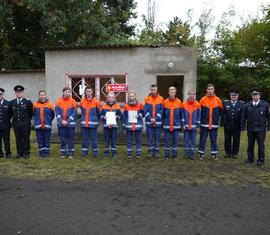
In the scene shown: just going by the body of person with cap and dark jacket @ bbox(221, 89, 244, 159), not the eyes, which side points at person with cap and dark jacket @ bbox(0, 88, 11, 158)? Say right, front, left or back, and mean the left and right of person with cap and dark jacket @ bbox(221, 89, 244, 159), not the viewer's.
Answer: right

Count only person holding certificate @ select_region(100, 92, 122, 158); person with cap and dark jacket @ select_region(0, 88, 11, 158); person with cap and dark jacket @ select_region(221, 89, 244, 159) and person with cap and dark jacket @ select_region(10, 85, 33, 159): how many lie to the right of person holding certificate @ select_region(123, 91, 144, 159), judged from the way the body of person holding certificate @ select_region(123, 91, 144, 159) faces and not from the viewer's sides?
3

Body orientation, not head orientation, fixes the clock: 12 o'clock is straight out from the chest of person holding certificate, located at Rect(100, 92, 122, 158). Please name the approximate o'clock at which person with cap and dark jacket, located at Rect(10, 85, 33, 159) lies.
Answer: The person with cap and dark jacket is roughly at 3 o'clock from the person holding certificate.

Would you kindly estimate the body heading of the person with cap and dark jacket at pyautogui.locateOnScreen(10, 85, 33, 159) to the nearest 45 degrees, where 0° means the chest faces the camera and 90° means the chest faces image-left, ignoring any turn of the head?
approximately 0°

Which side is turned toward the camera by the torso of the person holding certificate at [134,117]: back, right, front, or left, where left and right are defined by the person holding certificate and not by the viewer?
front

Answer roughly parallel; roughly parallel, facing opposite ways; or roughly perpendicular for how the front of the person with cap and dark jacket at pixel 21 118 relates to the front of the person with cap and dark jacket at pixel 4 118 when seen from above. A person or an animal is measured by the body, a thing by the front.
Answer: roughly parallel

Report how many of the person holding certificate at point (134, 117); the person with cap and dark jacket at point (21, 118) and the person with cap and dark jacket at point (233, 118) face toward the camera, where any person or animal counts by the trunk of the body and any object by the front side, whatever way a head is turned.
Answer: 3

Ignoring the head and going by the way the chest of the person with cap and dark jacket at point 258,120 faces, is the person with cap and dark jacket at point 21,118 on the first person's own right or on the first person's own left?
on the first person's own right

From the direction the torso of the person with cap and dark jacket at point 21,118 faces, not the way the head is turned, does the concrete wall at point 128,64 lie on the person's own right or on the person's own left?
on the person's own left

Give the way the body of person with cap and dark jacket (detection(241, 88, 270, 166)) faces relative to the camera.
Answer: toward the camera

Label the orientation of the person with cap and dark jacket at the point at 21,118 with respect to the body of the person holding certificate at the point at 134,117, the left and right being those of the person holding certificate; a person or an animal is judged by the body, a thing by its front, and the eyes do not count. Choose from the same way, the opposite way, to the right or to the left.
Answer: the same way

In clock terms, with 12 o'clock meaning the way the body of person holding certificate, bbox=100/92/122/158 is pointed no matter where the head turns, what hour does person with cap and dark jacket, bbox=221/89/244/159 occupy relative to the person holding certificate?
The person with cap and dark jacket is roughly at 9 o'clock from the person holding certificate.

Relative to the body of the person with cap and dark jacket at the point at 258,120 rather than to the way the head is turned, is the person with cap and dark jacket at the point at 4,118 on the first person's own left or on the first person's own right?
on the first person's own right

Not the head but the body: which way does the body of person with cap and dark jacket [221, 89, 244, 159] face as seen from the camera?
toward the camera

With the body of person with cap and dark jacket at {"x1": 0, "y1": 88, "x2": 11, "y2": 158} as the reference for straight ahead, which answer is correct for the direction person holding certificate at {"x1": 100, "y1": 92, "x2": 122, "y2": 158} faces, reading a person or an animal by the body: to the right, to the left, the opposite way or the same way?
the same way

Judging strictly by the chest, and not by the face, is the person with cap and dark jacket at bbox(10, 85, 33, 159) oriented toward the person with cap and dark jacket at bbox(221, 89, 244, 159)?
no
